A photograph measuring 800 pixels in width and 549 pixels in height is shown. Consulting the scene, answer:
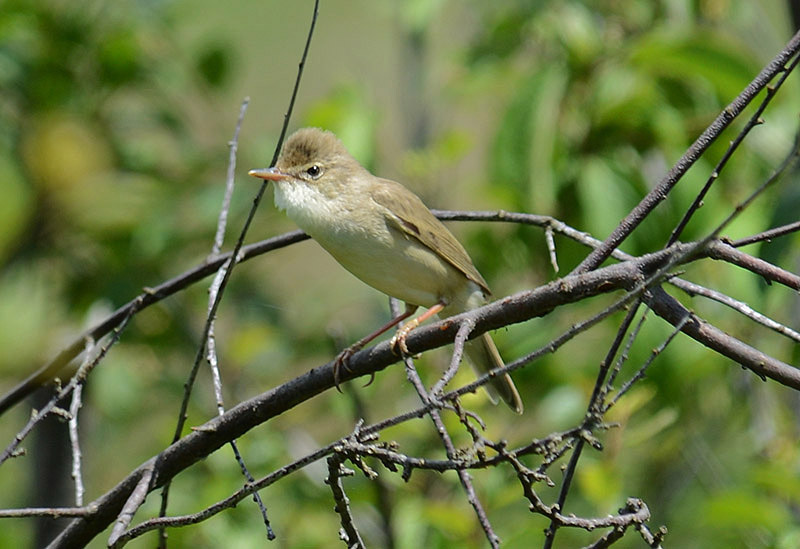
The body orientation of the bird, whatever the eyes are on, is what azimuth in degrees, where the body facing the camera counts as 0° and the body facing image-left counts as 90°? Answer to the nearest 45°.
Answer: approximately 90°

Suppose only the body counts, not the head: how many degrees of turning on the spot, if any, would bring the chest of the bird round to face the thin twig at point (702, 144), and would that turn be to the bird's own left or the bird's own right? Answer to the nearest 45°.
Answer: approximately 135° to the bird's own left
